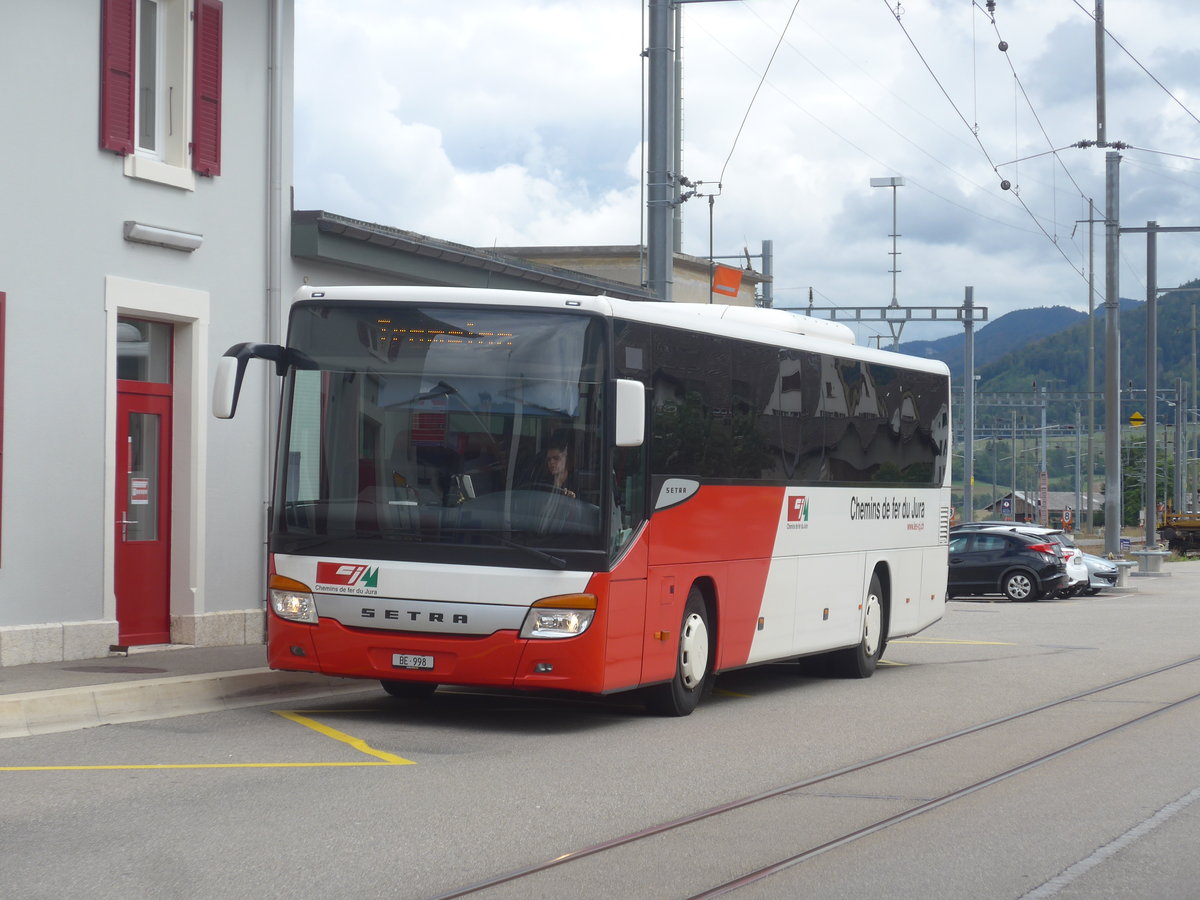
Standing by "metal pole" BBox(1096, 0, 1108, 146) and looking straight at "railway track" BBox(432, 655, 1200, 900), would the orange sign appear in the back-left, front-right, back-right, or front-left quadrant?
front-right

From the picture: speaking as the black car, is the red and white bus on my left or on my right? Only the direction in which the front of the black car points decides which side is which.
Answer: on my left

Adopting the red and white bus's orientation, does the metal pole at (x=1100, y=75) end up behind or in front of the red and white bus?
behind

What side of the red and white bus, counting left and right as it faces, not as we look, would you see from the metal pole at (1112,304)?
back

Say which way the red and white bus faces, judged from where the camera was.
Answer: facing the viewer and to the left of the viewer

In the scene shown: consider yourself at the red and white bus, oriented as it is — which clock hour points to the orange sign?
The orange sign is roughly at 5 o'clock from the red and white bus.

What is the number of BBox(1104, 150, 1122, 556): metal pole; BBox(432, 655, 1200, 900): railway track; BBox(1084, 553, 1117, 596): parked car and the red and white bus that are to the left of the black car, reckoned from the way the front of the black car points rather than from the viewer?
2

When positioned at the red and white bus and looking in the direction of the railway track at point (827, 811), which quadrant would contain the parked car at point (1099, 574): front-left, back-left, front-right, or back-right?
back-left

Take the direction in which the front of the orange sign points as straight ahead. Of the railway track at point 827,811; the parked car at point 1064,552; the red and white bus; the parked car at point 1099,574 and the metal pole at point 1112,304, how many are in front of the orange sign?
2

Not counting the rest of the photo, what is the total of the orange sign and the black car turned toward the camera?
1

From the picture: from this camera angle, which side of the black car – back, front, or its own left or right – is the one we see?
left

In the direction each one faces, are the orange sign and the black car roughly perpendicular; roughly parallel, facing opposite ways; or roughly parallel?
roughly perpendicular

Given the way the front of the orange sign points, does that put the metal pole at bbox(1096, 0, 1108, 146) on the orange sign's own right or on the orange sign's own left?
on the orange sign's own left
